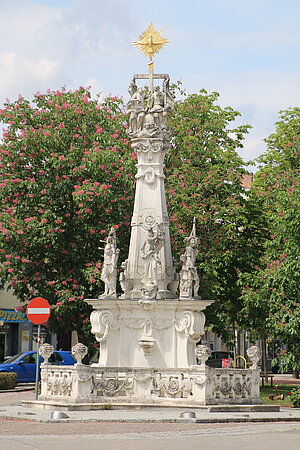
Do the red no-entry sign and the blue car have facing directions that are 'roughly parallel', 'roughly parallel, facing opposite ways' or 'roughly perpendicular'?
roughly perpendicular

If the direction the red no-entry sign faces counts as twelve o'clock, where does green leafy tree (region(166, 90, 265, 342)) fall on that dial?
The green leafy tree is roughly at 7 o'clock from the red no-entry sign.

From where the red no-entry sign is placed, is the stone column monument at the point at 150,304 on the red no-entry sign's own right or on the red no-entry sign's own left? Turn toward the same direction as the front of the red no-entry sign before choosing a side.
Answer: on the red no-entry sign's own left

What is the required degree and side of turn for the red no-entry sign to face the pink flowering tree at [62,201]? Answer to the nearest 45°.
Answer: approximately 180°

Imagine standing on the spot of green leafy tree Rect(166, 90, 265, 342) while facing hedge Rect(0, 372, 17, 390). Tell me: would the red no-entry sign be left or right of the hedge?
left

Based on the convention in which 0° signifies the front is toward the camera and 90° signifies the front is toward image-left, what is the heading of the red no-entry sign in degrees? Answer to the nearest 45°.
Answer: approximately 0°

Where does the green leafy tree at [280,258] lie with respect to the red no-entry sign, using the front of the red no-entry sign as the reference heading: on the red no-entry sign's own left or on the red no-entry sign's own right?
on the red no-entry sign's own left
